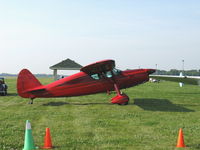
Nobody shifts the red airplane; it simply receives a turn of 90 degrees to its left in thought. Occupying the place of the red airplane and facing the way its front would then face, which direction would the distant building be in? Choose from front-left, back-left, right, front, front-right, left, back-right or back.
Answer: front

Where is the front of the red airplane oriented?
to the viewer's right
